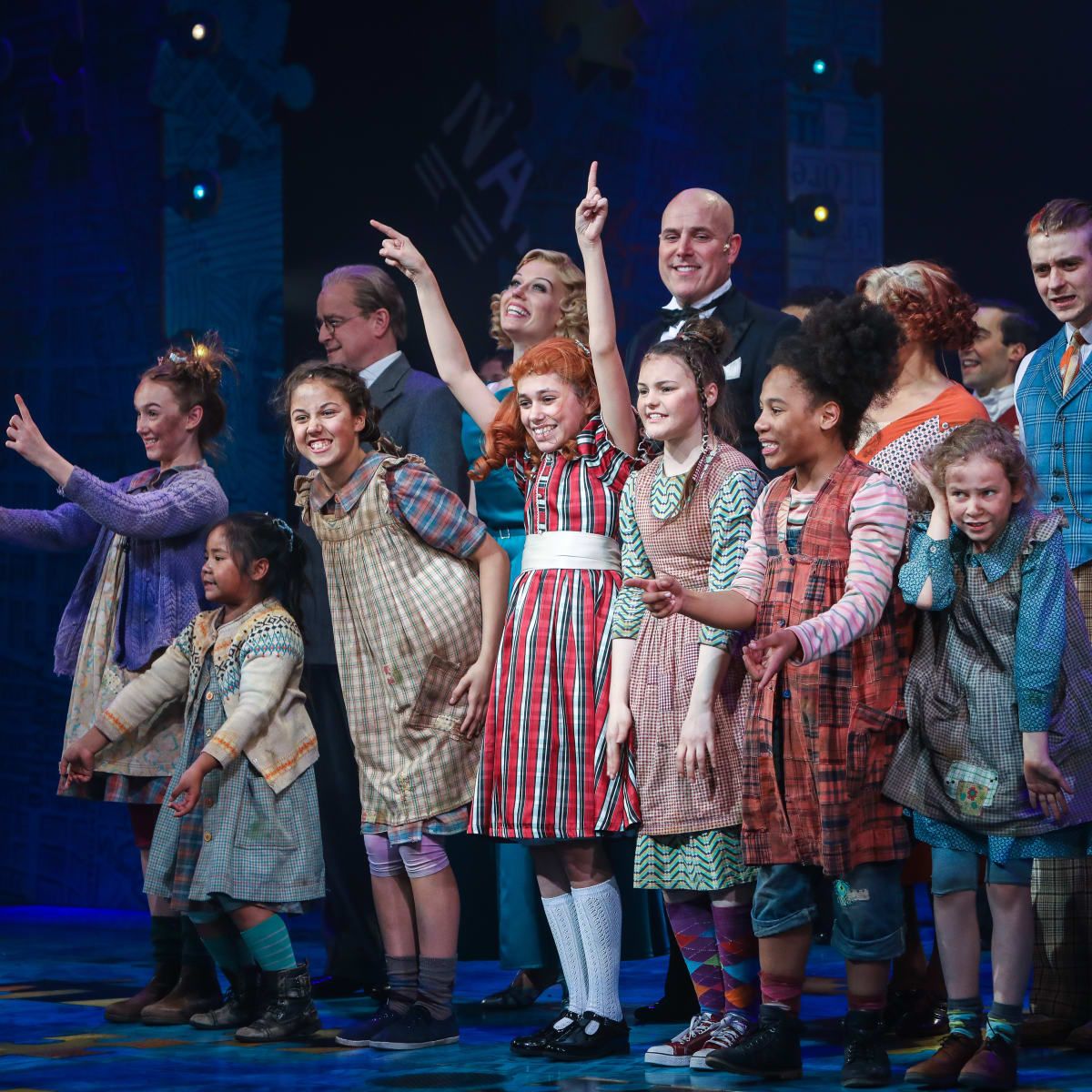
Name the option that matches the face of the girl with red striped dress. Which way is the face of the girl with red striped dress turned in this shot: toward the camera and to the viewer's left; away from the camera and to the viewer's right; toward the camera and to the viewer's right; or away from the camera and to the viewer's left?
toward the camera and to the viewer's left

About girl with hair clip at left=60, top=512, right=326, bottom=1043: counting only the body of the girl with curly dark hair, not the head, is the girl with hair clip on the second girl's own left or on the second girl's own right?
on the second girl's own right

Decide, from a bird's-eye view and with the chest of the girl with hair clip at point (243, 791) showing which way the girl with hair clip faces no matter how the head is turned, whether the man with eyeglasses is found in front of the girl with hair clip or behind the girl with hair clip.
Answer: behind

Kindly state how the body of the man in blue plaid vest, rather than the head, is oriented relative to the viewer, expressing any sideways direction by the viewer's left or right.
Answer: facing the viewer and to the left of the viewer
